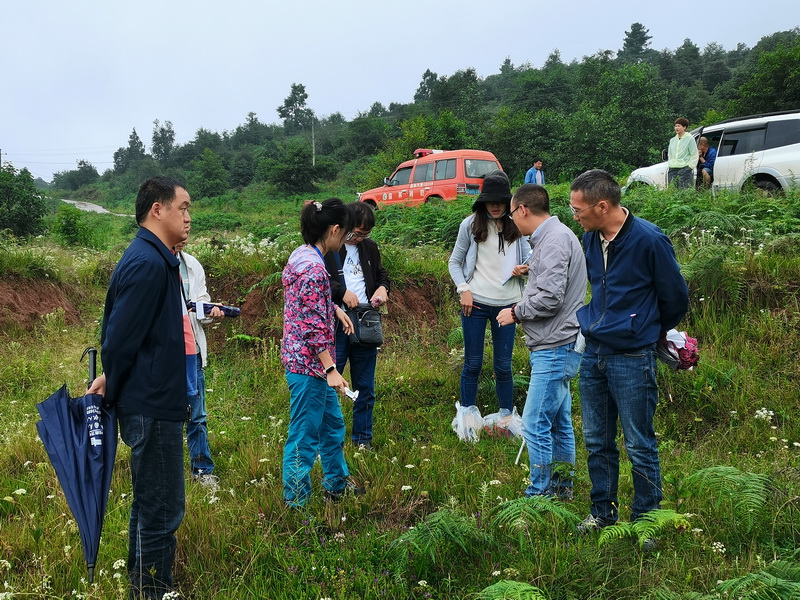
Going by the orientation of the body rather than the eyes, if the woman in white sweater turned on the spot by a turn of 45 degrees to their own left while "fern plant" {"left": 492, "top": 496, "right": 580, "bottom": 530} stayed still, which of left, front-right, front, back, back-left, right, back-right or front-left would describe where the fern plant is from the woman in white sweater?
front-right

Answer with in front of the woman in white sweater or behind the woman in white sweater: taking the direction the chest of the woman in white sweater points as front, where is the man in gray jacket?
in front

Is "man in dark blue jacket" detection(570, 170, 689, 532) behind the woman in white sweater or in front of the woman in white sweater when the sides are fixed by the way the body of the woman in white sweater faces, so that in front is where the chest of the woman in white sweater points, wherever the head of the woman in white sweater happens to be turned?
in front

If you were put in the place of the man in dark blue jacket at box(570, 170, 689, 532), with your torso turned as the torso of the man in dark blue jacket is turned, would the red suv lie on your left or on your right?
on your right

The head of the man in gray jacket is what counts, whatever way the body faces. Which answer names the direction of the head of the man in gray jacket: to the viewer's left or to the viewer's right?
to the viewer's left

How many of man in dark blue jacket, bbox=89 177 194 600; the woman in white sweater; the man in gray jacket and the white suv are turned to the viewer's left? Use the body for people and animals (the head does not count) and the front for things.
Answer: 2

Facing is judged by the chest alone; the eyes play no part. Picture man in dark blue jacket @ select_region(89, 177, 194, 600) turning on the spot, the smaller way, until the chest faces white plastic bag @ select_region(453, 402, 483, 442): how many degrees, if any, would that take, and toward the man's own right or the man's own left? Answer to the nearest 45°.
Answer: approximately 45° to the man's own left

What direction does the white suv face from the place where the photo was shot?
facing to the left of the viewer

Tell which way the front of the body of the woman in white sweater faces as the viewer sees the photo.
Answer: toward the camera

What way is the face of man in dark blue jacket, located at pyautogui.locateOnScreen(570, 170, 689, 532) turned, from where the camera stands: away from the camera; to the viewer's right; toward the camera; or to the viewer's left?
to the viewer's left
